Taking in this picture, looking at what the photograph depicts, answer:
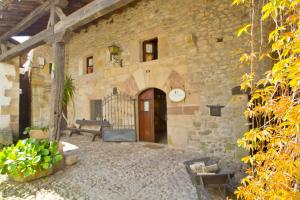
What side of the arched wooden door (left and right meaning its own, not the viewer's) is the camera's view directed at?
front

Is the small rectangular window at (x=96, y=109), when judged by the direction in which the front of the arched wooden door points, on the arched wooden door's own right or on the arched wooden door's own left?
on the arched wooden door's own right

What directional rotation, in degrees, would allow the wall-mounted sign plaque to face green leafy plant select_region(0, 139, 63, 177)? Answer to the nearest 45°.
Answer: approximately 45° to its right

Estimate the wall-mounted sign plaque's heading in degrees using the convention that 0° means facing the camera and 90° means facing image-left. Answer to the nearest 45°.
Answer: approximately 0°

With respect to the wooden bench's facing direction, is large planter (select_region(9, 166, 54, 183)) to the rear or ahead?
ahead

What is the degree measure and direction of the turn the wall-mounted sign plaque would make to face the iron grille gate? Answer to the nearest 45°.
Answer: approximately 135° to its right

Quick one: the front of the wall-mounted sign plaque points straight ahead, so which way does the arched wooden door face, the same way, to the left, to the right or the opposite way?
the same way

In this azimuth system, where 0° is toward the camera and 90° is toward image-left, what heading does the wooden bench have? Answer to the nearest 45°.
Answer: approximately 45°

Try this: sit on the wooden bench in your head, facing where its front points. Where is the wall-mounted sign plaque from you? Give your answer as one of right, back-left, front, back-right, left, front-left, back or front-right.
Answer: left

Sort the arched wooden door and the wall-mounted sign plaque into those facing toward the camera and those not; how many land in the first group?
2

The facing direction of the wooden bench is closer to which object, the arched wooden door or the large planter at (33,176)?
the large planter

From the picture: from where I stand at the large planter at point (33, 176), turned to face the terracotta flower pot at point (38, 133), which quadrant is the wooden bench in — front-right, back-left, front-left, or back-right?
front-right

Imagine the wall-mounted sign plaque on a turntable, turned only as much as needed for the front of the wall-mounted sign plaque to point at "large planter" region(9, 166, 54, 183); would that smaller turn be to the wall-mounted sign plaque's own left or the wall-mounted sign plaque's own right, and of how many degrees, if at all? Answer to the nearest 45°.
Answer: approximately 45° to the wall-mounted sign plaque's own right
